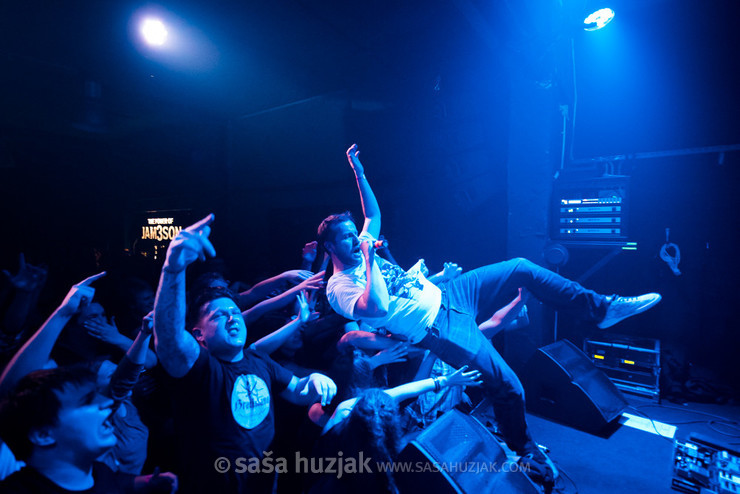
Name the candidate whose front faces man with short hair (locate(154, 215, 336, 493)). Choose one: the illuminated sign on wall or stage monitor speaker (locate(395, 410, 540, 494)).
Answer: the illuminated sign on wall

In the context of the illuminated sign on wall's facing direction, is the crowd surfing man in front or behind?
in front

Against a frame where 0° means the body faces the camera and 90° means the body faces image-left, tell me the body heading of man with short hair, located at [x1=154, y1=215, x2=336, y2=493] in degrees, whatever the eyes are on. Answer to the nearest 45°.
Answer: approximately 315°

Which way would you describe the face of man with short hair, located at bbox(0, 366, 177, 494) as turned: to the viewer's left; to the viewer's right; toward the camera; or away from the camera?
to the viewer's right

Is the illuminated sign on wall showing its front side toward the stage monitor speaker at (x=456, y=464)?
yes

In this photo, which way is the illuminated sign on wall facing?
toward the camera

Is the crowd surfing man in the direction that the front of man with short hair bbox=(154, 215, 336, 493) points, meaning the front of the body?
no

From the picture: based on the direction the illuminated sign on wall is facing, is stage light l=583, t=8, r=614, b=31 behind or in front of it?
in front

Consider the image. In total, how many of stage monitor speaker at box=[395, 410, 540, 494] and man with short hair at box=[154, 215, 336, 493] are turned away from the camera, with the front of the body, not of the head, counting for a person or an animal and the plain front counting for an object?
0

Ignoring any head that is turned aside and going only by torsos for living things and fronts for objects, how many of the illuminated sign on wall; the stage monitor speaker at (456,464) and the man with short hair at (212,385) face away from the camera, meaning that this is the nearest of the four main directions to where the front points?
0

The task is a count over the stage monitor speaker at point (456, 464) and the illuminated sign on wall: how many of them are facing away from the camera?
0

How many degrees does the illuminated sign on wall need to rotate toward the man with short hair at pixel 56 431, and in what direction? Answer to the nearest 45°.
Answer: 0° — it already faces them

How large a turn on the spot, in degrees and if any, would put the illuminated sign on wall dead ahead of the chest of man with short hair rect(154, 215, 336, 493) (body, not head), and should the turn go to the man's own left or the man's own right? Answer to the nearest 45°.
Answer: approximately 135° to the man's own left

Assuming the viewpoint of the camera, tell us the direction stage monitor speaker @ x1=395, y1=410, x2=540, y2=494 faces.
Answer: facing the viewer and to the right of the viewer

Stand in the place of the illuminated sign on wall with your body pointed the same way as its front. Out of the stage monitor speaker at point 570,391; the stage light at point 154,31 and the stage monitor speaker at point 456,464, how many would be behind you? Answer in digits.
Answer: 0

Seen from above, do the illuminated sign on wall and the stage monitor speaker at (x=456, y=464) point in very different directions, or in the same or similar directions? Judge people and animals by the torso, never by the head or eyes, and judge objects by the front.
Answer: same or similar directions

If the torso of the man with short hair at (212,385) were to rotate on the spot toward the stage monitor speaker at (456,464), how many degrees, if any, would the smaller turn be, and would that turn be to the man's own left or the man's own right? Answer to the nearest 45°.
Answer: approximately 45° to the man's own left
